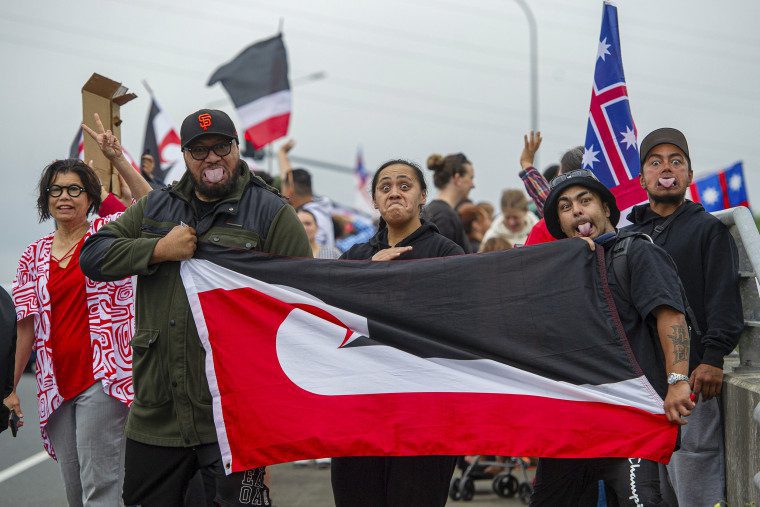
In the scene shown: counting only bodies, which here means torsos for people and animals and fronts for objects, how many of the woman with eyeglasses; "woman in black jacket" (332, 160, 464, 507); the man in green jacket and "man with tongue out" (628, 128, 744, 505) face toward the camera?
4

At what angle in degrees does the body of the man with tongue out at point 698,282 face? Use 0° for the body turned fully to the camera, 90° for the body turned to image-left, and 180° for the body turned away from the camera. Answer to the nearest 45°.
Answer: approximately 0°

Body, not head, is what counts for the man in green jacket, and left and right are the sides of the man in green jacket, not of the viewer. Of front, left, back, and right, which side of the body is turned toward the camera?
front

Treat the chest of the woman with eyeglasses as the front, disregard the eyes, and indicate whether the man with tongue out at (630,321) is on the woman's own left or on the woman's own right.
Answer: on the woman's own left

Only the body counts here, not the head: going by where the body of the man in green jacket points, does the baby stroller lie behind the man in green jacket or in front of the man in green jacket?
behind

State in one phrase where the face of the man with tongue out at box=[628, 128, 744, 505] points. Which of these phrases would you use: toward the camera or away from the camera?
toward the camera

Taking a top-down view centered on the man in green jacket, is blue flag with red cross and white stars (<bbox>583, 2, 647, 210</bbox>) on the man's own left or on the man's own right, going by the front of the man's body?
on the man's own left

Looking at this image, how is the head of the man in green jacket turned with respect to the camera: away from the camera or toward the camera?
toward the camera

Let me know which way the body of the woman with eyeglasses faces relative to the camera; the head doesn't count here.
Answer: toward the camera

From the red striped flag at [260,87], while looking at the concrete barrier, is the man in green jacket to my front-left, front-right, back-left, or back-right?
front-right

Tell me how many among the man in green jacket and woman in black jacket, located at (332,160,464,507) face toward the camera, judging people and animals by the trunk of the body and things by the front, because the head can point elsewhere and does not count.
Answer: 2

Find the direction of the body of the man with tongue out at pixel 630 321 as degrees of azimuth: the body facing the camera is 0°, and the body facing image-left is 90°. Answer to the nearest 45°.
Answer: approximately 45°

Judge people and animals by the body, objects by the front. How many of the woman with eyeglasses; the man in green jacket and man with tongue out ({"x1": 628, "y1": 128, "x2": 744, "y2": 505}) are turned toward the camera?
3

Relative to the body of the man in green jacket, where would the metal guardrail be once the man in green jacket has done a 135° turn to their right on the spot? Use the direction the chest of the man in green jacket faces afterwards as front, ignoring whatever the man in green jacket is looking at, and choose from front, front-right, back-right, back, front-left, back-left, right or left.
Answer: back-right
